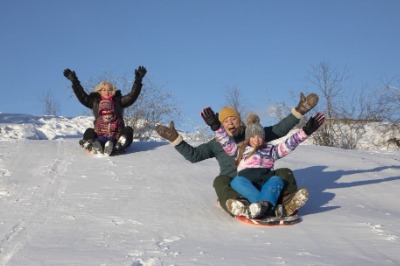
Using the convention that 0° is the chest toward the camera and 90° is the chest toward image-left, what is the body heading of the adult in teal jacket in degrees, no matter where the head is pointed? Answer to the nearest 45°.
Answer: approximately 0°
